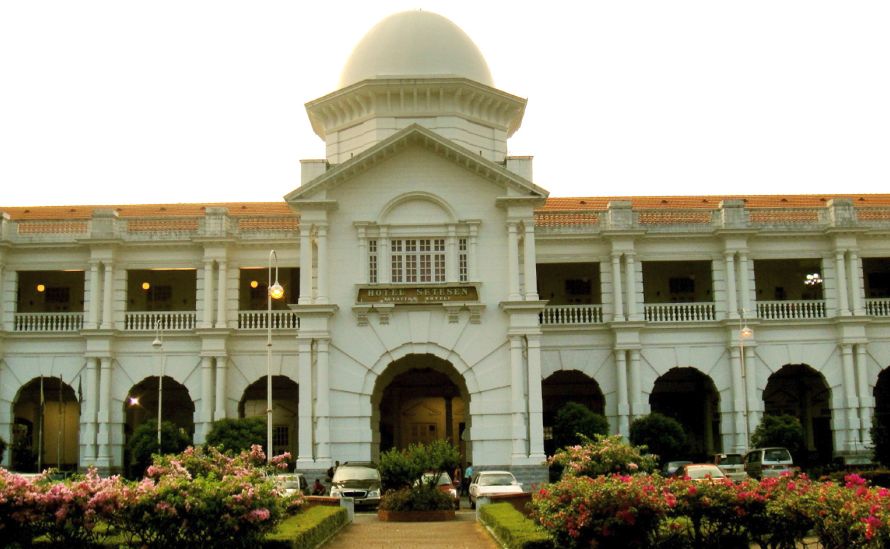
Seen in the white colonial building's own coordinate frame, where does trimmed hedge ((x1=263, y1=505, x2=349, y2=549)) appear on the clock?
The trimmed hedge is roughly at 12 o'clock from the white colonial building.

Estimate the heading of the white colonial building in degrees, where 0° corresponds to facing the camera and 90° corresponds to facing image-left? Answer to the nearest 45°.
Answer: approximately 0°

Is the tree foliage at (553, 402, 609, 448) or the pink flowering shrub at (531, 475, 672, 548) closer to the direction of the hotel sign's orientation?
the pink flowering shrub

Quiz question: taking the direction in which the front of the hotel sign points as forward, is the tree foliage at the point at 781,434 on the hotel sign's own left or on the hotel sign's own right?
on the hotel sign's own left

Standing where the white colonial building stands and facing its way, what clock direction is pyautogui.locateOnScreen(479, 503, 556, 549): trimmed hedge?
The trimmed hedge is roughly at 12 o'clock from the white colonial building.

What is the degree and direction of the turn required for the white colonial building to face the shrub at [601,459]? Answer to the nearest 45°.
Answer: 0° — it already faces it

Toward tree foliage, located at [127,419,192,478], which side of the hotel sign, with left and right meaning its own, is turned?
right

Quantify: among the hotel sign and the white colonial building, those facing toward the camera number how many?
2

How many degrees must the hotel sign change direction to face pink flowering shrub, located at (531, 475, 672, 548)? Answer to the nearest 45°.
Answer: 0° — it already faces it

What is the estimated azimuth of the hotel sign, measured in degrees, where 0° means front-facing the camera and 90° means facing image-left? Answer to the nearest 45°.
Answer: approximately 0°
